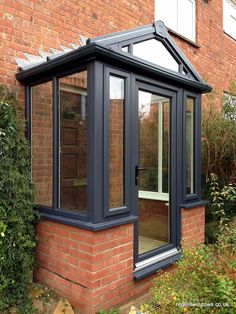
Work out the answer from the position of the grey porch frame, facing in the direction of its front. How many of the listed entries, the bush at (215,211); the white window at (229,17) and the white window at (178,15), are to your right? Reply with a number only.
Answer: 0

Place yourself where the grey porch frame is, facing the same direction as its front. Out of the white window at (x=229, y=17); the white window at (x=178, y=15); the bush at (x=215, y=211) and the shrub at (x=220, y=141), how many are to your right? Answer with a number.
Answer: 0

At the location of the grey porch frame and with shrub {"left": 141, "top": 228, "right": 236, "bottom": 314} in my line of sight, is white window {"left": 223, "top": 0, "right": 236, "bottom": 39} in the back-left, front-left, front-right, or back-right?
back-left

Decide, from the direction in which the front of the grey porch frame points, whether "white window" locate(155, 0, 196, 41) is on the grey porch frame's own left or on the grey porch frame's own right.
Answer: on the grey porch frame's own left

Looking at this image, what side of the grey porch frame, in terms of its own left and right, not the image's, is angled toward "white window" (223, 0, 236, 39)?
left

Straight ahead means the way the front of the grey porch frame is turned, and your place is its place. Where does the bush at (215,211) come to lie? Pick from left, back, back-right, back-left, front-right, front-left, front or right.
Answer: left

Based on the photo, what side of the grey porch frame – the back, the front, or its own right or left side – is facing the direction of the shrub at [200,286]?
front

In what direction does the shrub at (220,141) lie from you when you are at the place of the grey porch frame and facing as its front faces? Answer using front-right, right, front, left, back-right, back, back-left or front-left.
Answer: left

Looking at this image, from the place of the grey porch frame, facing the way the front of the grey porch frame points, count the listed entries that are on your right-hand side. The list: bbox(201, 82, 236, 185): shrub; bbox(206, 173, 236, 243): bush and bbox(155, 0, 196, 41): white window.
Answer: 0

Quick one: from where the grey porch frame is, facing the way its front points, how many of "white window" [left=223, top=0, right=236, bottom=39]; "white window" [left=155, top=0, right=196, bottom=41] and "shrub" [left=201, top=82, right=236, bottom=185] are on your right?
0

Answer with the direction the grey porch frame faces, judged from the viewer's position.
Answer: facing the viewer and to the right of the viewer
